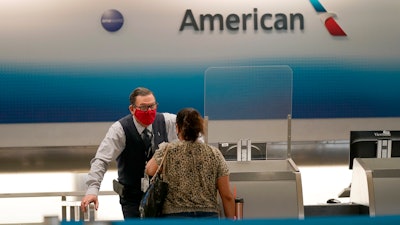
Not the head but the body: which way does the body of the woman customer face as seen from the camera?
away from the camera

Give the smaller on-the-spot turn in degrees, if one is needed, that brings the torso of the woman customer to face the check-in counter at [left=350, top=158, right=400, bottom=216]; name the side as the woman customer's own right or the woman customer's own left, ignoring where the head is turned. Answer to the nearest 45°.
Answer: approximately 45° to the woman customer's own right

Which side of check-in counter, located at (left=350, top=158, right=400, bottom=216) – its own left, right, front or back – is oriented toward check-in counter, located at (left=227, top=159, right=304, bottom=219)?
right

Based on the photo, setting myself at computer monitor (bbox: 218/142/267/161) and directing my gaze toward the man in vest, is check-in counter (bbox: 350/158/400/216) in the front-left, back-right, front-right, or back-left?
back-left

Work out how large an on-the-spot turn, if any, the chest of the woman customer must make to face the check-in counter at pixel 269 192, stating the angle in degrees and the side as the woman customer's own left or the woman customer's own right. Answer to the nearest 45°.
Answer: approximately 45° to the woman customer's own right

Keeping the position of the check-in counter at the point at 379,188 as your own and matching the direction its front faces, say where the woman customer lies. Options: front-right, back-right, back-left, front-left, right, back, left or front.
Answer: front-right

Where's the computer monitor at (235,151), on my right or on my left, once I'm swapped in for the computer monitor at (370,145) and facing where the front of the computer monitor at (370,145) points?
on my left

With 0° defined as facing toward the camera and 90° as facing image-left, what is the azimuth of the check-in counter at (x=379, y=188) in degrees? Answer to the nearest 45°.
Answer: approximately 0°

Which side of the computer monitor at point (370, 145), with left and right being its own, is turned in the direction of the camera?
back

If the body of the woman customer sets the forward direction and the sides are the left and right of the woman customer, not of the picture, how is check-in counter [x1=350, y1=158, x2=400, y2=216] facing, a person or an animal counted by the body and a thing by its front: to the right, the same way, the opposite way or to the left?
the opposite way

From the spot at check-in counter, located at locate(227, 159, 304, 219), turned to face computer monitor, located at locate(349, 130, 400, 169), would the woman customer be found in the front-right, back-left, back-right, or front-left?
back-right

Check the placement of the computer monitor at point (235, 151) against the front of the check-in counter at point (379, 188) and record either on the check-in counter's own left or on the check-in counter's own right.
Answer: on the check-in counter's own right
